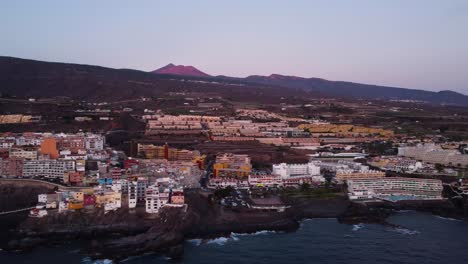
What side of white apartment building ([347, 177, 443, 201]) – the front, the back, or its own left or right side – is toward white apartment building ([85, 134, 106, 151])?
right

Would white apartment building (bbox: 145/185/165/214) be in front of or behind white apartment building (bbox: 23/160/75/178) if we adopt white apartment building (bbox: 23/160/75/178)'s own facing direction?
in front

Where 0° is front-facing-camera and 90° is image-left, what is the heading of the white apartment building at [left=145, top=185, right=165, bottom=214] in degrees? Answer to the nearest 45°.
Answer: approximately 0°

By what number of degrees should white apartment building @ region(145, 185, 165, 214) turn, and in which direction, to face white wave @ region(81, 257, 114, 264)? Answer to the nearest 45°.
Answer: approximately 45° to its right

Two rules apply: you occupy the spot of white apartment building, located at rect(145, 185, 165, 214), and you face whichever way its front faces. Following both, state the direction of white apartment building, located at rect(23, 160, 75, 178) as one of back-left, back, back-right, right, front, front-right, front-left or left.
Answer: back-right

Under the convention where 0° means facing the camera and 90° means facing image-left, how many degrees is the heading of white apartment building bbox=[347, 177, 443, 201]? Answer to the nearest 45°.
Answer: approximately 0°

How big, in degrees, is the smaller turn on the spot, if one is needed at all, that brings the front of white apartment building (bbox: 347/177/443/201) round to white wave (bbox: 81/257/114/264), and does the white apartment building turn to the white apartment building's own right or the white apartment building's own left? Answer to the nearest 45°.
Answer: approximately 45° to the white apartment building's own right

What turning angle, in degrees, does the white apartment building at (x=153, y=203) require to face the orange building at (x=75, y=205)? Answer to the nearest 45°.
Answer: approximately 90° to its right

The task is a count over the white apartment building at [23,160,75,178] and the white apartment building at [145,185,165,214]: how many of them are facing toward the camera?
2

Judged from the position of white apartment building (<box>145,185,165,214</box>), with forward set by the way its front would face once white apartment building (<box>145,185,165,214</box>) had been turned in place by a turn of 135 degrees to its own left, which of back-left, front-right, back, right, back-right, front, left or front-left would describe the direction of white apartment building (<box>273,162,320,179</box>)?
front

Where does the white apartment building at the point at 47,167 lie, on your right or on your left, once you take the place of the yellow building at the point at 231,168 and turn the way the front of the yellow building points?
on your right

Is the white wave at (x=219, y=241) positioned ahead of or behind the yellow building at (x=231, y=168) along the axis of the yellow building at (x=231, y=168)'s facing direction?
ahead

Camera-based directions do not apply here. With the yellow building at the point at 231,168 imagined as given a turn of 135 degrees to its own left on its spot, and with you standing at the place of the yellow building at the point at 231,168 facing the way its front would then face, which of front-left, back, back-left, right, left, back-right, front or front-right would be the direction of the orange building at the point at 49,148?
back-left
